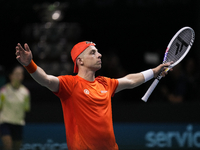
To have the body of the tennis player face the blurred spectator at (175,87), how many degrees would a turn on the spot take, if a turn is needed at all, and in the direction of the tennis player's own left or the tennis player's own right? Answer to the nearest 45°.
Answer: approximately 90° to the tennis player's own left

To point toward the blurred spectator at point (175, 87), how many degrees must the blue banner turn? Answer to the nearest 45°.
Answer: approximately 135° to its left

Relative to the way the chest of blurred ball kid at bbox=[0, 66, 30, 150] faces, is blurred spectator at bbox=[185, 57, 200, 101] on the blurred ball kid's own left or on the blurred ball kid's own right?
on the blurred ball kid's own left

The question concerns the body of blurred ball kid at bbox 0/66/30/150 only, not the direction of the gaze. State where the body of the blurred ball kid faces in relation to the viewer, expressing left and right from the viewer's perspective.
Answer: facing the viewer and to the right of the viewer

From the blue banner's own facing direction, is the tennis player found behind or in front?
in front

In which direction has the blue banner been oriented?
toward the camera

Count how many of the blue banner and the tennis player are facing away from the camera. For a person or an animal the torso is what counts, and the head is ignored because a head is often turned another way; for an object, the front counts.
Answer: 0
